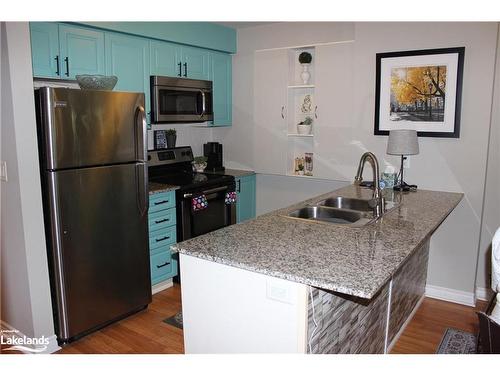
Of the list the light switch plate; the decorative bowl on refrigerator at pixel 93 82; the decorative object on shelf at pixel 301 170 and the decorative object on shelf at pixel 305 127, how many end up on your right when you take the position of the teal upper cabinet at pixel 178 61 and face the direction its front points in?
2

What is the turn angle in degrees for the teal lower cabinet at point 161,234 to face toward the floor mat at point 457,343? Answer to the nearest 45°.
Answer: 0° — it already faces it

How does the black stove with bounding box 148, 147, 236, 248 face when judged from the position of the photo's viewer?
facing the viewer and to the right of the viewer

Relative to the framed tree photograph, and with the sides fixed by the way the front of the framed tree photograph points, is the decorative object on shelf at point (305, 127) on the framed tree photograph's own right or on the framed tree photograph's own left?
on the framed tree photograph's own right

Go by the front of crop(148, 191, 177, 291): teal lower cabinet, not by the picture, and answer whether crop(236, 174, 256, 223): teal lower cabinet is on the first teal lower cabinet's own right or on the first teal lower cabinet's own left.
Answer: on the first teal lower cabinet's own left

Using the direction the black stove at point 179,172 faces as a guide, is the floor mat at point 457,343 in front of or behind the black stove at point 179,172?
in front

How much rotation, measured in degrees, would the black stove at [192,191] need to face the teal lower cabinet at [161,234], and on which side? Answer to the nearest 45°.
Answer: approximately 90° to its right

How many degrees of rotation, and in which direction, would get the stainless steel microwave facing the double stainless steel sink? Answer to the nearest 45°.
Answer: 0° — it already faces it

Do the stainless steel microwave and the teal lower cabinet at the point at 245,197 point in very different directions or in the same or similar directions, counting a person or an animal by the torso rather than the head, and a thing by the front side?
same or similar directions

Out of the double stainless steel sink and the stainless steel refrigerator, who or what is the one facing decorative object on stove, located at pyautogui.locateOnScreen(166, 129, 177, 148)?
the double stainless steel sink

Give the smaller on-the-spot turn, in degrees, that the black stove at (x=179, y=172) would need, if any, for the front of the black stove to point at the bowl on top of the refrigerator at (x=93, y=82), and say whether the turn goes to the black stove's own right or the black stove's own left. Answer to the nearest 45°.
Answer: approximately 90° to the black stove's own right

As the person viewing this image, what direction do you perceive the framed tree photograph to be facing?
facing the viewer and to the left of the viewer

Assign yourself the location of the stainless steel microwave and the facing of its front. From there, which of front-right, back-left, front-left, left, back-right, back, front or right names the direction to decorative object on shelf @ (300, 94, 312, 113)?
front-left

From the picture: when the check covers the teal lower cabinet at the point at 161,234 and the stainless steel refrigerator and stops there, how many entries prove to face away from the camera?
0

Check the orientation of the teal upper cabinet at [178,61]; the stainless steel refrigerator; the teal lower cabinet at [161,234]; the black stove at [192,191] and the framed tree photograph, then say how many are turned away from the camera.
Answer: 0
